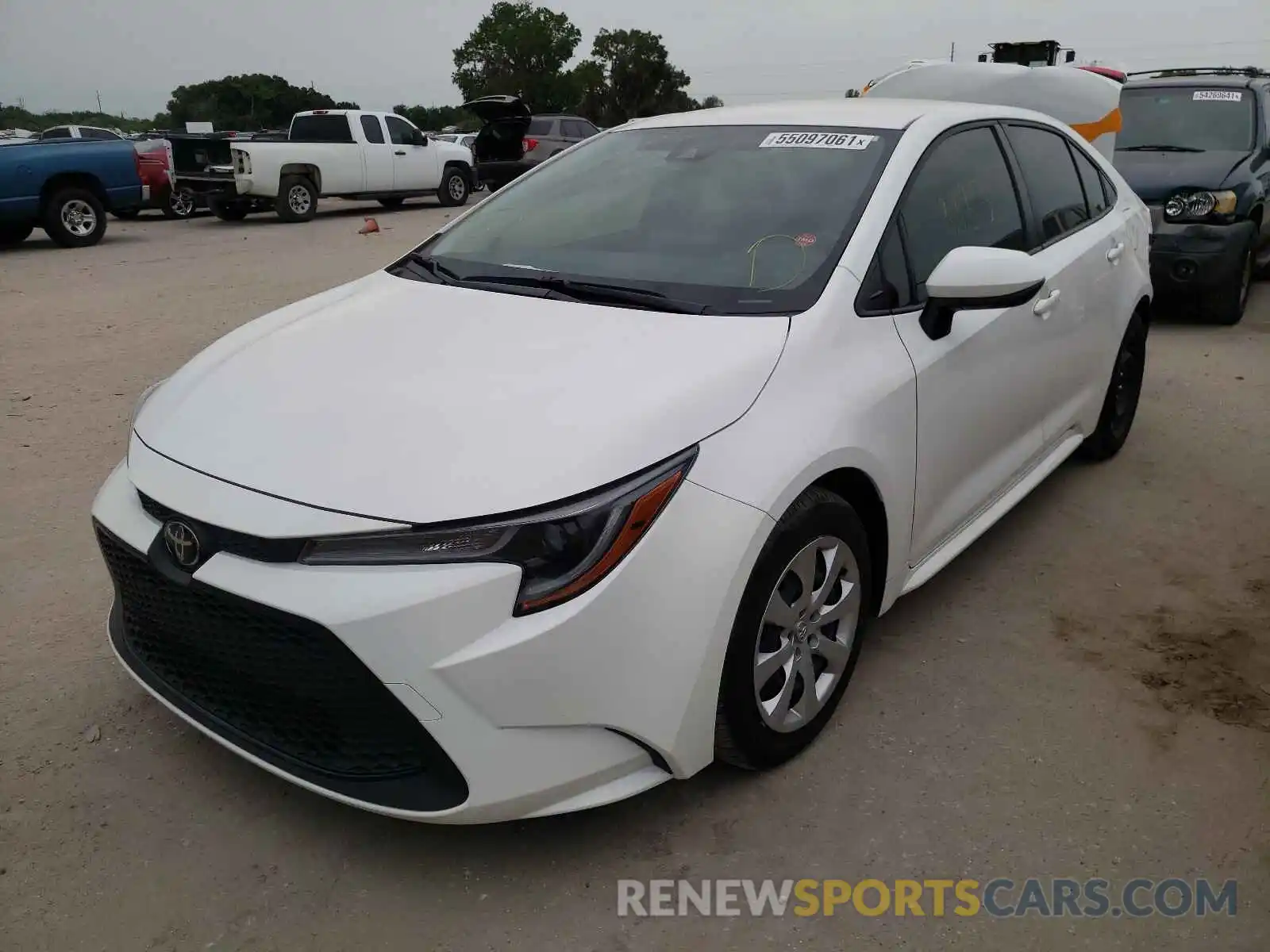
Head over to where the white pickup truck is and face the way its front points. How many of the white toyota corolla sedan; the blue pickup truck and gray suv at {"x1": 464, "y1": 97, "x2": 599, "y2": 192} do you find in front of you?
1

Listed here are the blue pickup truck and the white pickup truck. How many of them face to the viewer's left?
1

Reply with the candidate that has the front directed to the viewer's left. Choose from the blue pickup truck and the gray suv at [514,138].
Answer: the blue pickup truck

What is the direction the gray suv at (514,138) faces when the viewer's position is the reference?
facing away from the viewer and to the right of the viewer

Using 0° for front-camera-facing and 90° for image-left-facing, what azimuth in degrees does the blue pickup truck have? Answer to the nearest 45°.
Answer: approximately 90°

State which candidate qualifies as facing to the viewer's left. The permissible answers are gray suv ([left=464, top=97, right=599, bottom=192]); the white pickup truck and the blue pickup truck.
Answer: the blue pickup truck

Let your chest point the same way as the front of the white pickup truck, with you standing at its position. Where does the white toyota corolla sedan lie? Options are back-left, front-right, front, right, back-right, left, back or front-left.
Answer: back-right

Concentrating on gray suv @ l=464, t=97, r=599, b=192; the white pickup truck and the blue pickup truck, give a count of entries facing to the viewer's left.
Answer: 1

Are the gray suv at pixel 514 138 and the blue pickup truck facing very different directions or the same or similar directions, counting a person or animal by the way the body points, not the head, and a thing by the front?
very different directions

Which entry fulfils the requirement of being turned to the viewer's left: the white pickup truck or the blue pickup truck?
the blue pickup truck

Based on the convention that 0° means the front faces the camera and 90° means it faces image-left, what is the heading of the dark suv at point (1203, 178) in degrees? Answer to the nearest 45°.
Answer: approximately 45°

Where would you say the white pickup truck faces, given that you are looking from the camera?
facing away from the viewer and to the right of the viewer

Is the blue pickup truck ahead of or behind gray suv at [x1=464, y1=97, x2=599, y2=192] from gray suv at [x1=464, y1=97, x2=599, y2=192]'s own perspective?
behind
